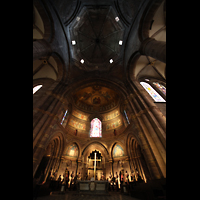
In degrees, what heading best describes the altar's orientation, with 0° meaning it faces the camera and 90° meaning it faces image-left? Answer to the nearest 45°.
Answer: approximately 0°
